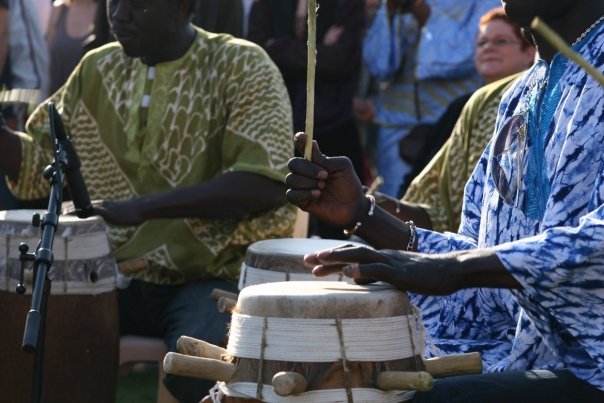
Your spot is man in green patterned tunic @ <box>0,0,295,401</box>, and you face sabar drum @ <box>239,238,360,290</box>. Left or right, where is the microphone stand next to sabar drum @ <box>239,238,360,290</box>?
right

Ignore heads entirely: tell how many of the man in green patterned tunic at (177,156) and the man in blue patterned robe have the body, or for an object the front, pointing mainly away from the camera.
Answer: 0

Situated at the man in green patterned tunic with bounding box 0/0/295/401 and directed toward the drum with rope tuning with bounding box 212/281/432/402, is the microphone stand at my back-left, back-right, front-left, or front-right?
front-right

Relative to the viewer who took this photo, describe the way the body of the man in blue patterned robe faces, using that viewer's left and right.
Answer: facing the viewer and to the left of the viewer

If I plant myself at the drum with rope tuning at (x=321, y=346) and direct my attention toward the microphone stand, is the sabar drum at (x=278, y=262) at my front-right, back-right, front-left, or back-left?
front-right

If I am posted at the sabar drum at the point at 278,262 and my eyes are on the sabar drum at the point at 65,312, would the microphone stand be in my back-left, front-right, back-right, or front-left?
front-left
